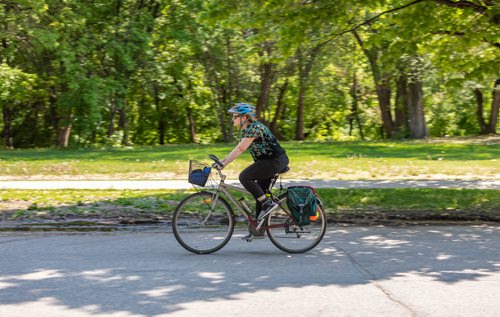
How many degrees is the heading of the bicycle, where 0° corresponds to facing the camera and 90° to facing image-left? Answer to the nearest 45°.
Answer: approximately 90°

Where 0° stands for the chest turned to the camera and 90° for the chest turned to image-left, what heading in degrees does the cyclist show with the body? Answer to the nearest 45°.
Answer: approximately 90°

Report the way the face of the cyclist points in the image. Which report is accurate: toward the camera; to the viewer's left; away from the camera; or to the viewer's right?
to the viewer's left
